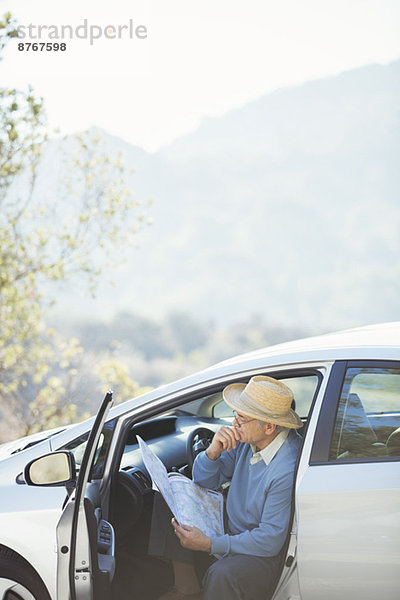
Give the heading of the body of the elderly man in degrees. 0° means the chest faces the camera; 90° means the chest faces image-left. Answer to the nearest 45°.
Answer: approximately 45°

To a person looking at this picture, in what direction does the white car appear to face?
facing to the left of the viewer

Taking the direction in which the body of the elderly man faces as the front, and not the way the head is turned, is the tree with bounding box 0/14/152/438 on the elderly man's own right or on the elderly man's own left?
on the elderly man's own right
